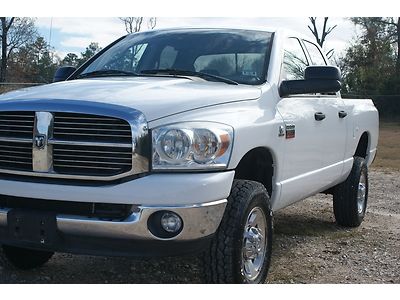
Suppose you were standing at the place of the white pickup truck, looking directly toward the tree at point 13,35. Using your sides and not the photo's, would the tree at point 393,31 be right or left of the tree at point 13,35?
right

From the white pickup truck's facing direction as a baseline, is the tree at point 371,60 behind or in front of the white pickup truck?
behind

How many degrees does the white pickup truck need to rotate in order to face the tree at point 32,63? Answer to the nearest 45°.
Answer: approximately 135° to its right

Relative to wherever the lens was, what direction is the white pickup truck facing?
facing the viewer and to the left of the viewer

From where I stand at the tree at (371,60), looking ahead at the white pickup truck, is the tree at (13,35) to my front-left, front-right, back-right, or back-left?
front-right

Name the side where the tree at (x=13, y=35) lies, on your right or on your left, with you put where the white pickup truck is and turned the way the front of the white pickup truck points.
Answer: on your right

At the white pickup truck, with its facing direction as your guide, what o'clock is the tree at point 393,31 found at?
The tree is roughly at 5 o'clock from the white pickup truck.

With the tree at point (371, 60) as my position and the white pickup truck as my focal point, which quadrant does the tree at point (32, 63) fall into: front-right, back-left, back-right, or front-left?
front-right

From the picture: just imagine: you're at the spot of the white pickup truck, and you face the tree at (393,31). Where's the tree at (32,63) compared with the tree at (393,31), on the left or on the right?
left
